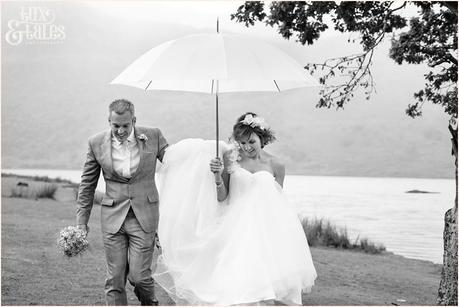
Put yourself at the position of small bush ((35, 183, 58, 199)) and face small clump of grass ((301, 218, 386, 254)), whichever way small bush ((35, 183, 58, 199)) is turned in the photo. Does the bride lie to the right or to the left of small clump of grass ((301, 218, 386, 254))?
right

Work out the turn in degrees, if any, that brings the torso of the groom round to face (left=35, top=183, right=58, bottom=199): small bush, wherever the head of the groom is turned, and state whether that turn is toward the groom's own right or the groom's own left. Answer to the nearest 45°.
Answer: approximately 180°

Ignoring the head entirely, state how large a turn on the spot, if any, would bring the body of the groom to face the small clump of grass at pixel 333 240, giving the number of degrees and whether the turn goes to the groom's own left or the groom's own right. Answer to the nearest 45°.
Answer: approximately 135° to the groom's own left

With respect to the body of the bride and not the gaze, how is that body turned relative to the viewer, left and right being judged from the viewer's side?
facing the viewer

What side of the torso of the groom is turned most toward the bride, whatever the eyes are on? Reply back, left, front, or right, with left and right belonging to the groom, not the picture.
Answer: left

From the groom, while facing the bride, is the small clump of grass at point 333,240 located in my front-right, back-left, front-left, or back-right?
front-left

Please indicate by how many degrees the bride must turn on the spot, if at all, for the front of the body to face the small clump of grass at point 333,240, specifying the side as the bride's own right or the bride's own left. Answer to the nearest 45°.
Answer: approximately 180°

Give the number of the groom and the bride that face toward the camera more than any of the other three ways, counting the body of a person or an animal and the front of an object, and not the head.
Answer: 2

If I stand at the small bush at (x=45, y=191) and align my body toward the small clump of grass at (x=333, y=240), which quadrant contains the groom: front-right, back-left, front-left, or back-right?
front-right

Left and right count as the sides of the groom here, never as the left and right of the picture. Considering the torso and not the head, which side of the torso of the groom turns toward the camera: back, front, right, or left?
front
